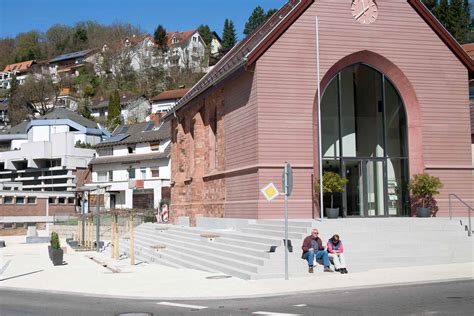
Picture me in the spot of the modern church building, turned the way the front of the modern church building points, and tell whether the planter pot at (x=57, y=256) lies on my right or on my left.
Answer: on my right

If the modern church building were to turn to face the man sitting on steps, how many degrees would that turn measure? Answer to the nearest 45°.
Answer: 0° — it already faces them

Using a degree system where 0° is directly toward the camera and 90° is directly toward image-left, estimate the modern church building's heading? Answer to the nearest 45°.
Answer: approximately 0°

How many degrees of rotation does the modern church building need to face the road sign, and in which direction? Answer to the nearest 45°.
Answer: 0° — it already faces it

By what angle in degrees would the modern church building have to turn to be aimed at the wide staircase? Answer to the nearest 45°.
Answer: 0° — it already faces it
